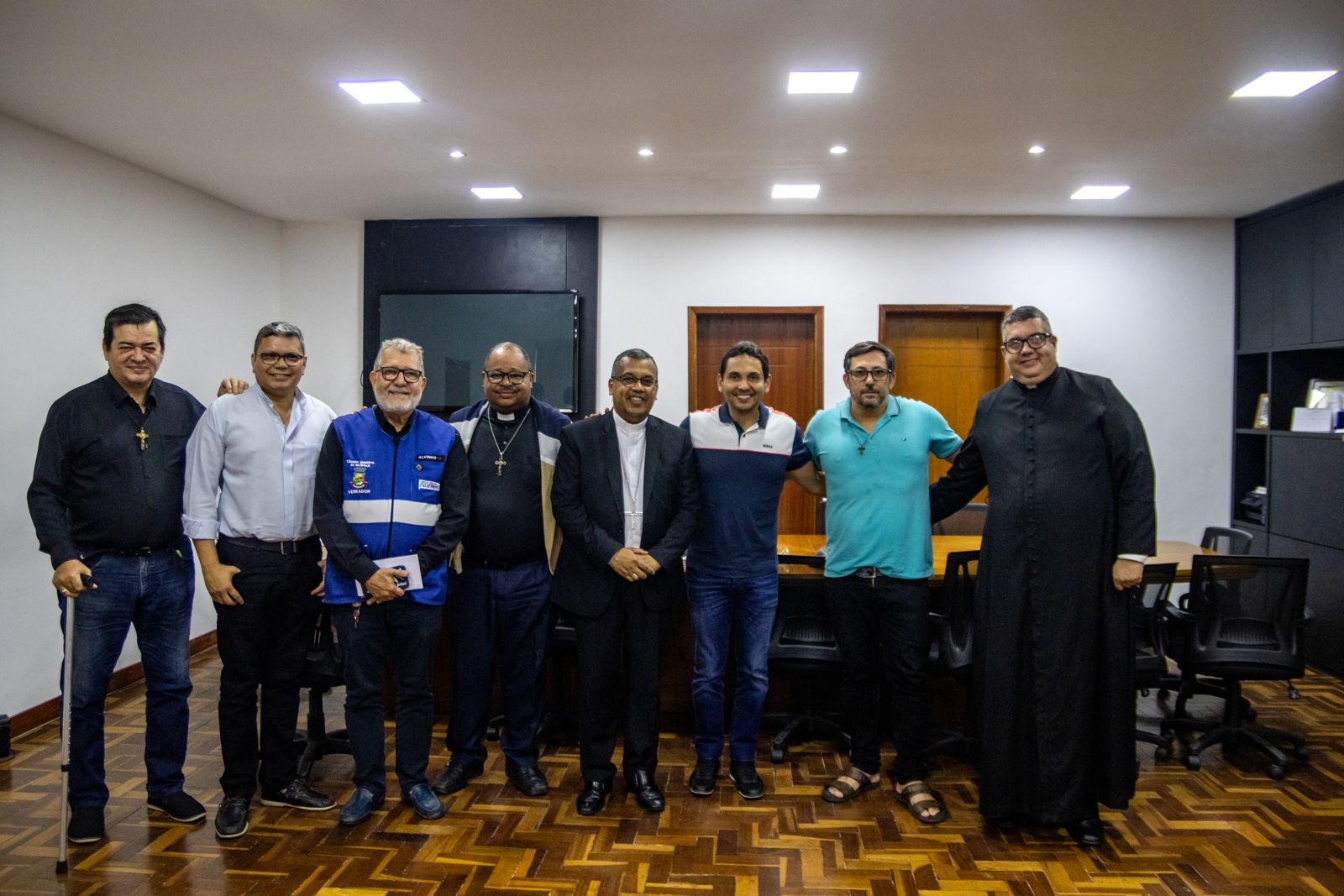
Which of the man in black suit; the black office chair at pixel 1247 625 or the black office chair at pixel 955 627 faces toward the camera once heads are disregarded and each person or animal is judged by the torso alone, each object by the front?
the man in black suit

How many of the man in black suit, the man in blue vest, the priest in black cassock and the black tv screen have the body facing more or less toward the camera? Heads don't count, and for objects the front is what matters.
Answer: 4

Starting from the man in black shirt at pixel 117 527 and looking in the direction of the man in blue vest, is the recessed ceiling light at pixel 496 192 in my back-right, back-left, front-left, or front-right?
front-left

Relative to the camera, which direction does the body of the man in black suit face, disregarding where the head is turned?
toward the camera

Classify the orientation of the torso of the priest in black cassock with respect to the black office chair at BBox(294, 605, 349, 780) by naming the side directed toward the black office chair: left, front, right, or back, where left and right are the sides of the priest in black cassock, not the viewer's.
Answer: right

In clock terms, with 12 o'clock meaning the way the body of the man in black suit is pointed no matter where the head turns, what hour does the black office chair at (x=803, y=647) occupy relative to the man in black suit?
The black office chair is roughly at 8 o'clock from the man in black suit.

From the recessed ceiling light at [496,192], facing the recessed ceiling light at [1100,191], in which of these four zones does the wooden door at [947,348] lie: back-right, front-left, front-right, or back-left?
front-left

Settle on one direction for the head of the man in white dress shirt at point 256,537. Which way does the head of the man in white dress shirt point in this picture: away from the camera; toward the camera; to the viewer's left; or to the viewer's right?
toward the camera

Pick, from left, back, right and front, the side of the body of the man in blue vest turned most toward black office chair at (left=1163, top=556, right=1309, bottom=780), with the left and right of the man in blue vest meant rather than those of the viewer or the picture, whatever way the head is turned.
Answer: left

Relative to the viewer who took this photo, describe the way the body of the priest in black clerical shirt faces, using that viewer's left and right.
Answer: facing the viewer

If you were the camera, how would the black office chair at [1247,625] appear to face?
facing away from the viewer

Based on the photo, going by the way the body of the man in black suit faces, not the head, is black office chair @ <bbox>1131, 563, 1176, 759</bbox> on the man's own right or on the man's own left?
on the man's own left

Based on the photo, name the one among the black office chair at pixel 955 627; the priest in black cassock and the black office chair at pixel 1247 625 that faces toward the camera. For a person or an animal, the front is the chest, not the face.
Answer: the priest in black cassock

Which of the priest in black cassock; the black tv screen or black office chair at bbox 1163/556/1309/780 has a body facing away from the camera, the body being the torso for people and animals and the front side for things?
the black office chair

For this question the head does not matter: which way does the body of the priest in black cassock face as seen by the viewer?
toward the camera

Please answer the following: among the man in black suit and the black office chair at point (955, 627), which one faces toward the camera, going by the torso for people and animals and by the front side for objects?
the man in black suit

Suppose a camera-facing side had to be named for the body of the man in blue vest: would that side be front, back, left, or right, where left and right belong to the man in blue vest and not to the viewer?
front
